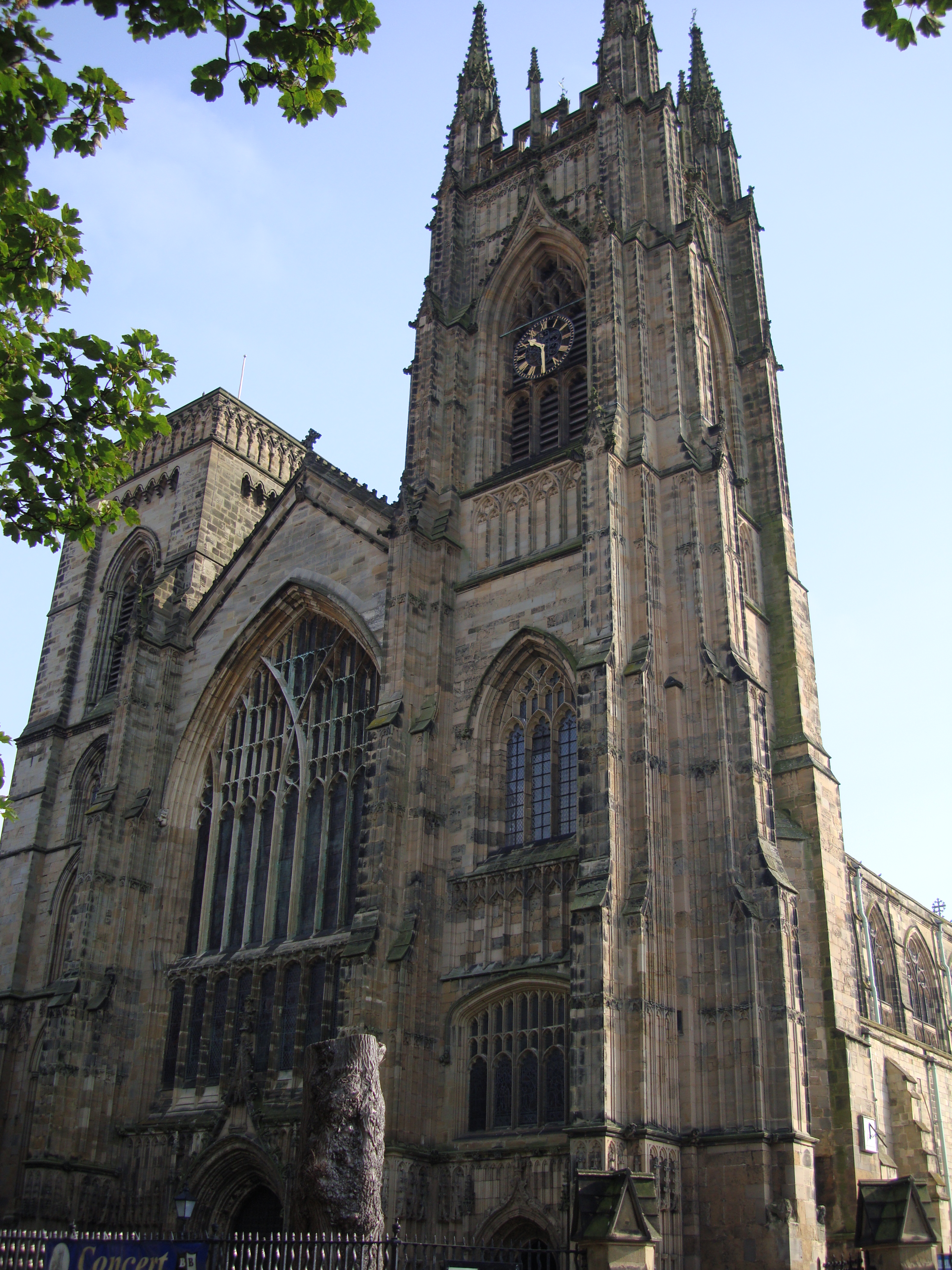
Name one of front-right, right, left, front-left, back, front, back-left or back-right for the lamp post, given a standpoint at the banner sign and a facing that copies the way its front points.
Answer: back

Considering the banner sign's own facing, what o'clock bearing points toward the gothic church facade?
The gothic church facade is roughly at 7 o'clock from the banner sign.

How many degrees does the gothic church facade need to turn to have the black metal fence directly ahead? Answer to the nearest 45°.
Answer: approximately 45° to its left

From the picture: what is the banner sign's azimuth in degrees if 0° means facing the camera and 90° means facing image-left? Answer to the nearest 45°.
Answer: approximately 0°
